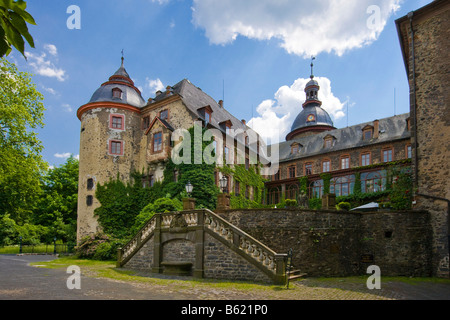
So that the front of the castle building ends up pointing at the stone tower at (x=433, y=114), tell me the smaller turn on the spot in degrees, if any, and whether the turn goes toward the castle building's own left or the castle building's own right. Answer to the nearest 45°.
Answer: approximately 45° to the castle building's own left

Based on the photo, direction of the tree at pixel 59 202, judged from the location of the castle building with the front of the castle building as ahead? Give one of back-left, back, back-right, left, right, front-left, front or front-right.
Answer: front-right

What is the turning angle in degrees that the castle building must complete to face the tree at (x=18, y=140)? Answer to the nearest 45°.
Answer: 0° — it already faces it

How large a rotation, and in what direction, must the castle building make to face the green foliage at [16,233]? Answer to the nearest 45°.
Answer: approximately 45° to its right

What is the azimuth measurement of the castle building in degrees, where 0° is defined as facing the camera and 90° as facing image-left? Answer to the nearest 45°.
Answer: approximately 45°

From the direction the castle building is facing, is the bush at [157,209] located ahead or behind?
ahead

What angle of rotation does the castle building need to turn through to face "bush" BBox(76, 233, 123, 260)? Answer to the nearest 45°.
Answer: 0° — it already faces it
